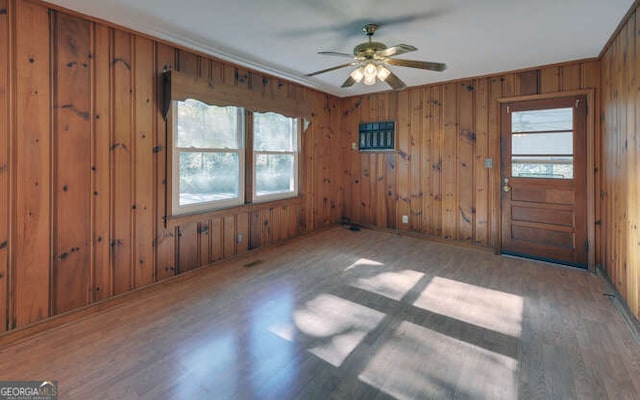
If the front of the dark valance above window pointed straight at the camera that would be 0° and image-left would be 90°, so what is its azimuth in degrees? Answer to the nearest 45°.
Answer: approximately 315°

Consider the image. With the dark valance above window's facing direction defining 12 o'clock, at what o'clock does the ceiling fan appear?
The ceiling fan is roughly at 12 o'clock from the dark valance above window.
